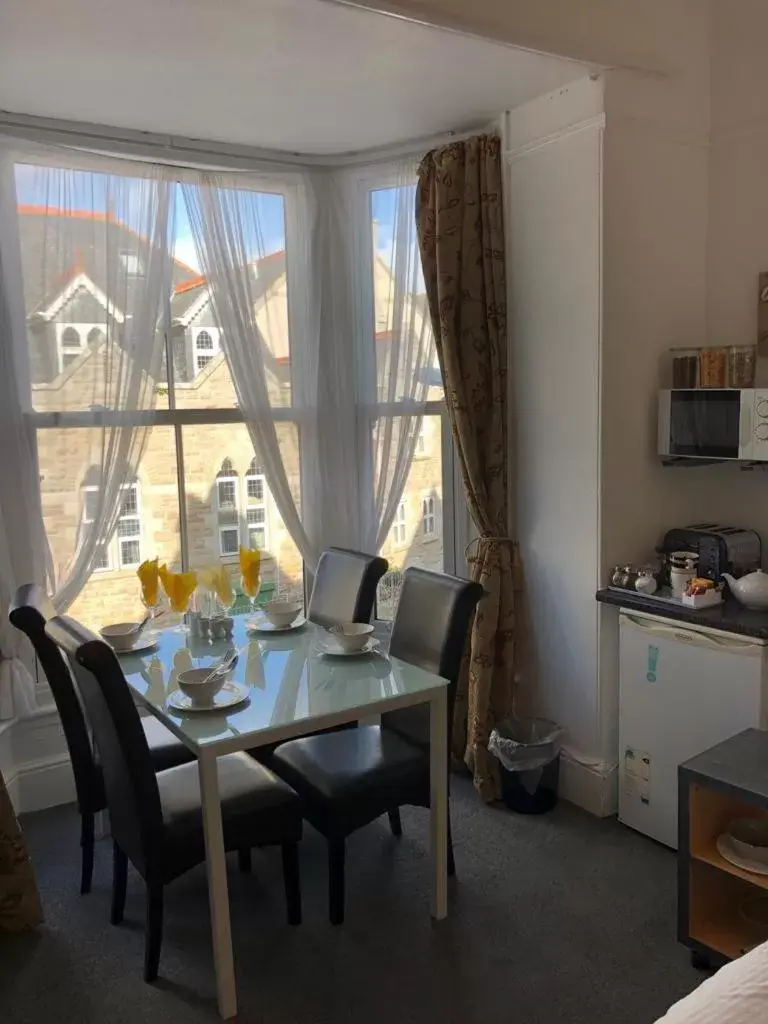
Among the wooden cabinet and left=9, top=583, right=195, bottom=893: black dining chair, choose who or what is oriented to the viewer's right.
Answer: the black dining chair

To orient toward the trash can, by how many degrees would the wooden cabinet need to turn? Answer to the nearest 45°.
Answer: approximately 90° to its right

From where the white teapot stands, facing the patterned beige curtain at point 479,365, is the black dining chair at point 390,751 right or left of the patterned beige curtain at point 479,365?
left

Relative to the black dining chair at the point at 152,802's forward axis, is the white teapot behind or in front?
in front

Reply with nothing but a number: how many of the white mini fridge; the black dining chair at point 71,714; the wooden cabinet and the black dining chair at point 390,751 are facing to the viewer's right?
1

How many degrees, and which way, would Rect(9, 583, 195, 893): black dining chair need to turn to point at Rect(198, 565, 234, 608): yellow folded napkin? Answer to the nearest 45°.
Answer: approximately 45° to its left

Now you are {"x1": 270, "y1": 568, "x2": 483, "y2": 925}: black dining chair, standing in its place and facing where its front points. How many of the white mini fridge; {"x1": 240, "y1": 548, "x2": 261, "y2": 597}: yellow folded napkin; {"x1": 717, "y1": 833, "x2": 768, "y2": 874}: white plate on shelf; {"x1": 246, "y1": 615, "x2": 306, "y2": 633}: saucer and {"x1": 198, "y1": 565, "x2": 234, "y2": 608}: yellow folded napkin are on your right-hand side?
3

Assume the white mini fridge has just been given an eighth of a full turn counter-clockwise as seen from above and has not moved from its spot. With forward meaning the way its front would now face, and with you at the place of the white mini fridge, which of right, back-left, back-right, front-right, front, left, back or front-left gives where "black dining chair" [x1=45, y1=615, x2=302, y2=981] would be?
front-right

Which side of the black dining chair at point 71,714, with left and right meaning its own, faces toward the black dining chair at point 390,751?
front

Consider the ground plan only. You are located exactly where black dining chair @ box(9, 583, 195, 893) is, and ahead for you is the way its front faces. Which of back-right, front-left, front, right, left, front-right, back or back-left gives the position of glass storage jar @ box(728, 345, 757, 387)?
front

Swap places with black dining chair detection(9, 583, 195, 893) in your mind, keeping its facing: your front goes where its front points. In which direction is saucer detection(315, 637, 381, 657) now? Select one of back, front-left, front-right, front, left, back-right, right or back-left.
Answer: front

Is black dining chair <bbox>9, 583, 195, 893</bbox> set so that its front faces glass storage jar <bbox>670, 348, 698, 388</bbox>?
yes

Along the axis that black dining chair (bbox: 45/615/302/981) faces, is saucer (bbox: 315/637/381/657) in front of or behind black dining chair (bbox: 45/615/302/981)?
in front

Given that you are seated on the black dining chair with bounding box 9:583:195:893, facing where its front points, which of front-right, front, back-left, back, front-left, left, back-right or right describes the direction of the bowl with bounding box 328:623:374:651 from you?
front

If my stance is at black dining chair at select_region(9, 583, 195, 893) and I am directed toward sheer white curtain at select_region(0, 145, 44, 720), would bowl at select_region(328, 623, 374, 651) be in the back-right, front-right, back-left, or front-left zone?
back-right

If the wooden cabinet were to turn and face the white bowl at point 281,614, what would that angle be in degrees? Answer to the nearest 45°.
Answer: approximately 45° to its right

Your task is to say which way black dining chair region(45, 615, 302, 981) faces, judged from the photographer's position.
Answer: facing away from the viewer and to the right of the viewer

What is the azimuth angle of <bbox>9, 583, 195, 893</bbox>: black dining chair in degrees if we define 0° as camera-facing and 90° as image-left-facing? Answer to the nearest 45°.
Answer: approximately 270°

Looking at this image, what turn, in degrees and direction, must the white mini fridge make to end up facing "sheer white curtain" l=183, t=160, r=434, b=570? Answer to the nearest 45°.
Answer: approximately 90° to its right
